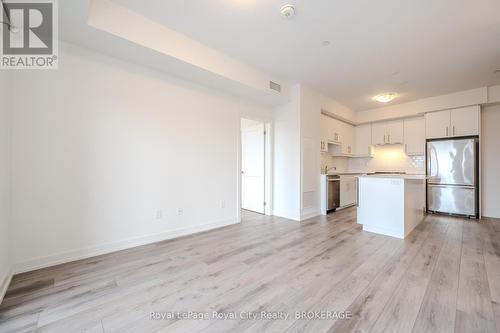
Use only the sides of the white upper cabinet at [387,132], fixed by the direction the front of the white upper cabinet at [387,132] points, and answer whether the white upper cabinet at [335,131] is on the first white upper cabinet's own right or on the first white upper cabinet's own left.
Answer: on the first white upper cabinet's own right

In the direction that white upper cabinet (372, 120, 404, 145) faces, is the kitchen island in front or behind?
in front

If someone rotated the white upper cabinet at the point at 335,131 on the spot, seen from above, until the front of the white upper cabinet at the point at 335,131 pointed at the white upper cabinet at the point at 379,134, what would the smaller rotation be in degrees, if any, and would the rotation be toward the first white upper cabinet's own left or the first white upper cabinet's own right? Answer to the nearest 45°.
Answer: approximately 90° to the first white upper cabinet's own left

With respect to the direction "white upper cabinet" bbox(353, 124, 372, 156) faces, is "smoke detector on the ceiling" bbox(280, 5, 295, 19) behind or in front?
in front

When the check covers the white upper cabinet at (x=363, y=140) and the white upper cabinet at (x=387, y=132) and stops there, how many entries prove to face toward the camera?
2

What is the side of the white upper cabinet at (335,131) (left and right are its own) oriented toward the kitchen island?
front

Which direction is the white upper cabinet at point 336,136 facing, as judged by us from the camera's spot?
facing the viewer and to the right of the viewer

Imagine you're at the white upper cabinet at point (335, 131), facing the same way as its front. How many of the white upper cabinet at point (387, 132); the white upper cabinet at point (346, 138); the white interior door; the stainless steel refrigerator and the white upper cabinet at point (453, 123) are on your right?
1

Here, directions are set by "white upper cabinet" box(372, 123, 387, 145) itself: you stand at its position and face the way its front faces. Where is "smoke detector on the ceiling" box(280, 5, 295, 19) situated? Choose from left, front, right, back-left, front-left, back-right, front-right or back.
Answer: front

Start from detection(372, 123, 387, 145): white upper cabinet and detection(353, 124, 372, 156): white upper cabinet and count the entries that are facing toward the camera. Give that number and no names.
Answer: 2

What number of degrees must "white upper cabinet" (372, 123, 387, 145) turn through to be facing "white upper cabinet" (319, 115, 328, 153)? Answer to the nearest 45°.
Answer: approximately 45° to its right

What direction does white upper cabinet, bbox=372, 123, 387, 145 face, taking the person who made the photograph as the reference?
facing the viewer
